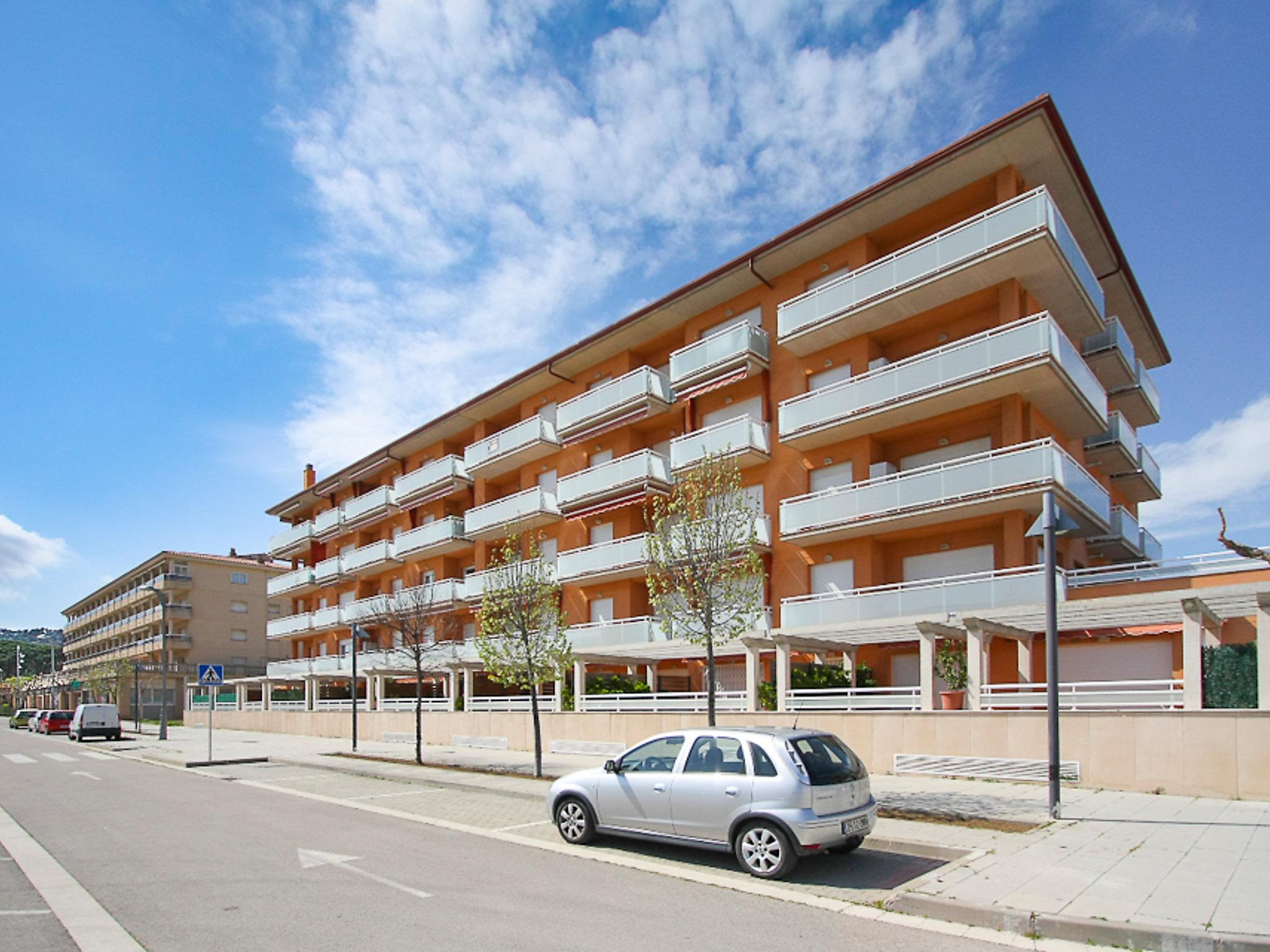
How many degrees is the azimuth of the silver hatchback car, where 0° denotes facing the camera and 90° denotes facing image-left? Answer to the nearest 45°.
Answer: approximately 135°

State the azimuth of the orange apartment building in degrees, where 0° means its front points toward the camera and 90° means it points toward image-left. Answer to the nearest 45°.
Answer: approximately 45°

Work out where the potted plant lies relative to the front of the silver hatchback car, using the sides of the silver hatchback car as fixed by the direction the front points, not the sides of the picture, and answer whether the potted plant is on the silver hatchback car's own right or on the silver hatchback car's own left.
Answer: on the silver hatchback car's own right

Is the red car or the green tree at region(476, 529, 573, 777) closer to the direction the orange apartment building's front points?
the green tree

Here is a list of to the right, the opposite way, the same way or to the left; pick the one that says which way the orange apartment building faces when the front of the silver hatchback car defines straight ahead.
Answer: to the left

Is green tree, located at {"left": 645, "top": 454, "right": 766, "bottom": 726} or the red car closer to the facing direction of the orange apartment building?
the green tree
